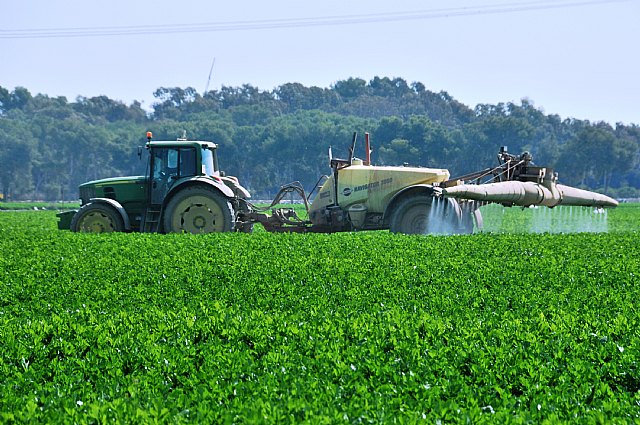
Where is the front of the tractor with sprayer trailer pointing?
to the viewer's left
